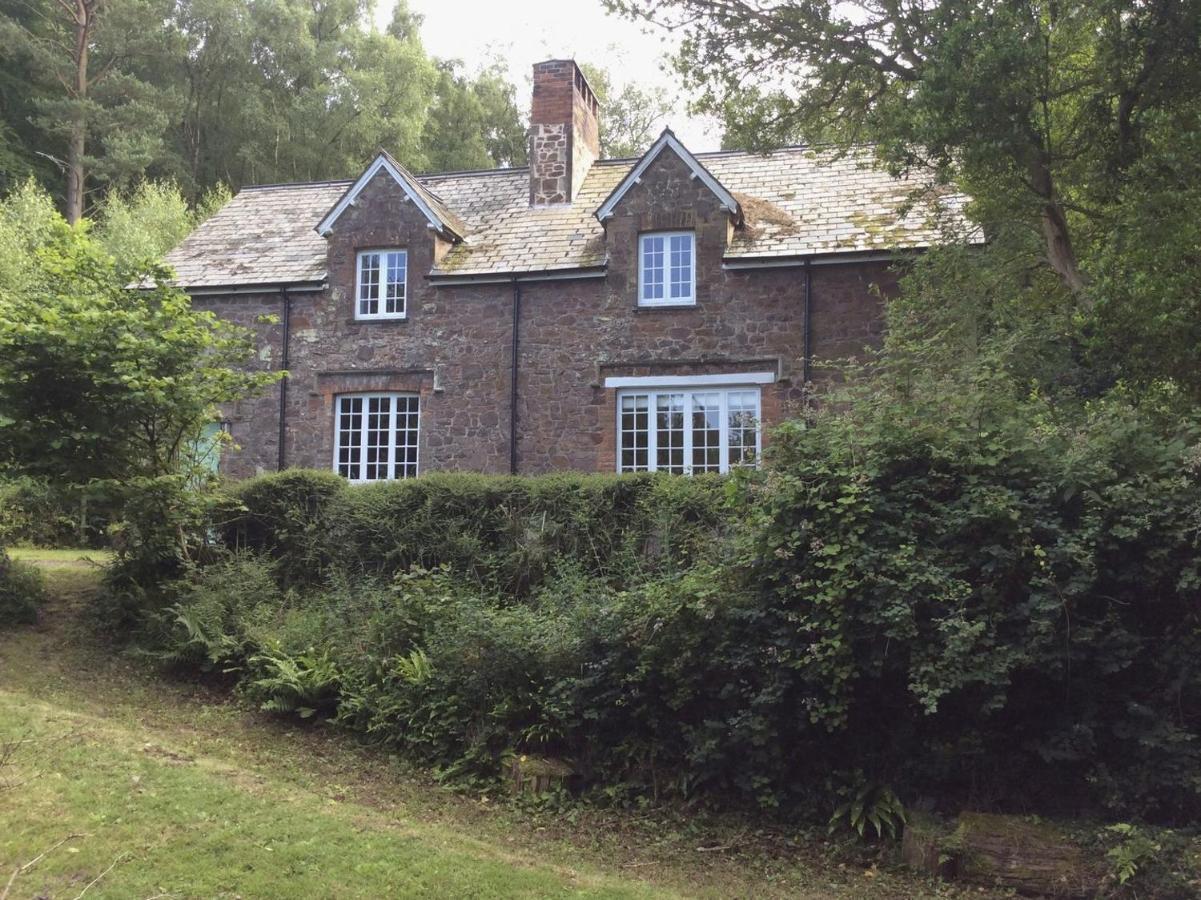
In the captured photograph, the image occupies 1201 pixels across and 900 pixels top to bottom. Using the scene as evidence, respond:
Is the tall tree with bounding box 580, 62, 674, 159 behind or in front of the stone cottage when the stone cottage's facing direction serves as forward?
behind

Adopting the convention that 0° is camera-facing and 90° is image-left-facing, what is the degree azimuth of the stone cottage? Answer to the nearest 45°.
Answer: approximately 0°

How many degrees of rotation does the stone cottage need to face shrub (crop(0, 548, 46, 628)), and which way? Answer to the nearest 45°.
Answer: approximately 45° to its right

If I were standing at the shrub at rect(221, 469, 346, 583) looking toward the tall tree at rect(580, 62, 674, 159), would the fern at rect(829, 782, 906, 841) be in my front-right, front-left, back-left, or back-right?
back-right

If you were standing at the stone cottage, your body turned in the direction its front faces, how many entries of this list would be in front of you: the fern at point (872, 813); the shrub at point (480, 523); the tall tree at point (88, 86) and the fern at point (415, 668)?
3

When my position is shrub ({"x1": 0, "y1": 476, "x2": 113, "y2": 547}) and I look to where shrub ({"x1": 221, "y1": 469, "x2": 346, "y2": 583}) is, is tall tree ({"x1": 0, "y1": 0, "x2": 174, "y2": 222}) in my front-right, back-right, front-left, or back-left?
back-left

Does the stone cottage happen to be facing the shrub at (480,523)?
yes

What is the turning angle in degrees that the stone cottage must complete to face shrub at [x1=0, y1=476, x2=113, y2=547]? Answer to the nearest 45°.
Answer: approximately 90° to its right

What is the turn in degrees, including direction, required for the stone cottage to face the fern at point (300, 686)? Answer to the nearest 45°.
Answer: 0° — it already faces it

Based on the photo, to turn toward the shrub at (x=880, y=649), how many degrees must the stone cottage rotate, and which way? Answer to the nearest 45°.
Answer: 0° — it already faces it

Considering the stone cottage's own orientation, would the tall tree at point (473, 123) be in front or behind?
behind

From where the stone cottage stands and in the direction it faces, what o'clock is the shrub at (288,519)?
The shrub is roughly at 1 o'clock from the stone cottage.

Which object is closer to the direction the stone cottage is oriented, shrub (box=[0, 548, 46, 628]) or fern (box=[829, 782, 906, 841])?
the fern

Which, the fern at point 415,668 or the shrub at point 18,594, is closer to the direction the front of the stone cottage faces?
the fern
